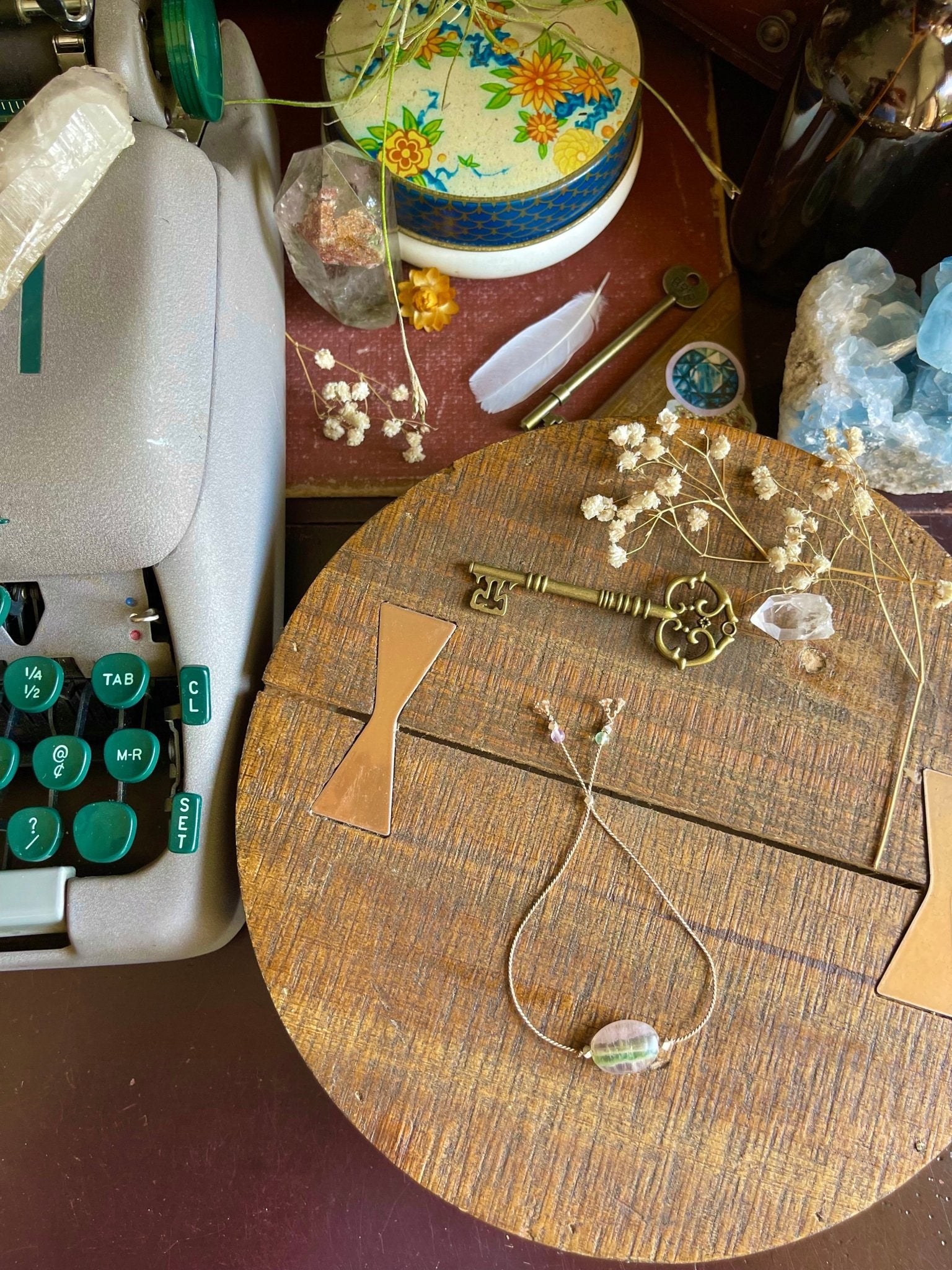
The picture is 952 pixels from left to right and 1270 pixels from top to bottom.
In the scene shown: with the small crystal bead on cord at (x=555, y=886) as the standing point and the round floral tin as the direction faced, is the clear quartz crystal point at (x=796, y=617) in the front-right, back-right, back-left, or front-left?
front-right

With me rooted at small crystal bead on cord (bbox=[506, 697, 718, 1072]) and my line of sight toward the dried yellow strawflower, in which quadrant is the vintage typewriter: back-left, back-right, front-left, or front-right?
front-left

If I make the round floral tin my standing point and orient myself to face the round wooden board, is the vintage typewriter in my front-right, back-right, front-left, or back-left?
front-right

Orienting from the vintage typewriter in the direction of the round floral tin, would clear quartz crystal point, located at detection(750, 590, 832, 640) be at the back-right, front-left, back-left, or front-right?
front-right

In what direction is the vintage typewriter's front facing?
toward the camera
